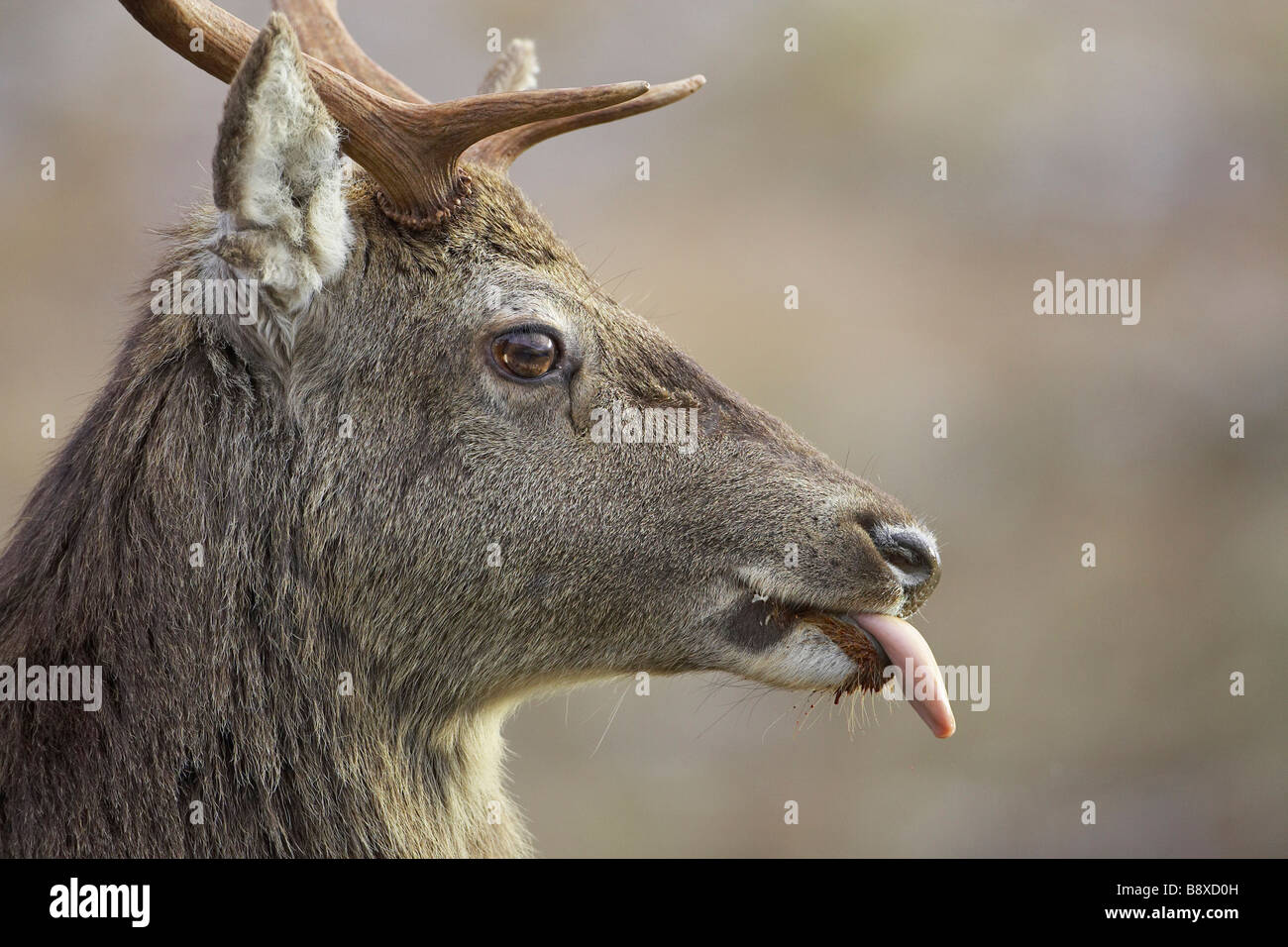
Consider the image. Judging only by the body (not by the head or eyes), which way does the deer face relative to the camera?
to the viewer's right
